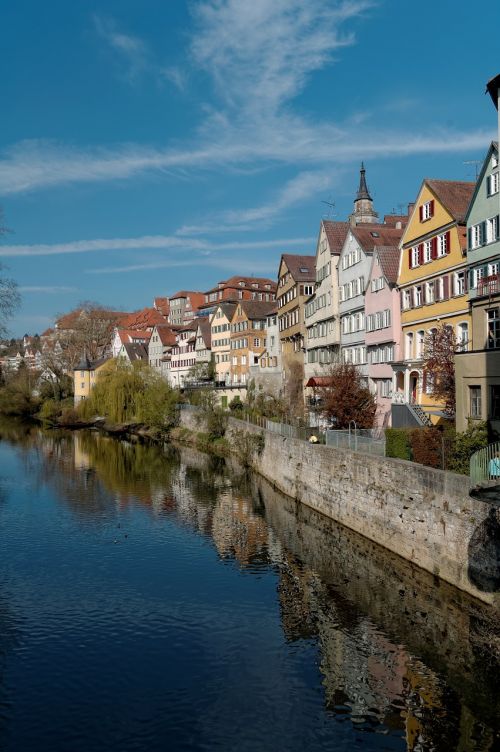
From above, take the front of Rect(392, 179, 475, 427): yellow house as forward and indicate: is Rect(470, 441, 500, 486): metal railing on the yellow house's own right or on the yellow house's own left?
on the yellow house's own left

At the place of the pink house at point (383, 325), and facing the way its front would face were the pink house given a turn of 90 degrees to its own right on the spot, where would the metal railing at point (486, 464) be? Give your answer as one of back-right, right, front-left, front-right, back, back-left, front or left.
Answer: back-left

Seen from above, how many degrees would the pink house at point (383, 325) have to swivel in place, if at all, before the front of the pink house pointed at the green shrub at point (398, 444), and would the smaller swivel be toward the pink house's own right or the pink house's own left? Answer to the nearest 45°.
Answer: approximately 45° to the pink house's own left

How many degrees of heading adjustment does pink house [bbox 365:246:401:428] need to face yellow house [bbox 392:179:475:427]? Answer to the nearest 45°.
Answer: approximately 45° to its left

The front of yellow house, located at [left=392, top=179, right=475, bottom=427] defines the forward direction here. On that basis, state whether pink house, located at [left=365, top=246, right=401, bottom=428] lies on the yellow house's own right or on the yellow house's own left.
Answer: on the yellow house's own right

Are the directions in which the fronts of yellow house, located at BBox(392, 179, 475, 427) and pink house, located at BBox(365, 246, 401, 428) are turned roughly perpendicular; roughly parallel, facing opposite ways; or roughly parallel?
roughly parallel

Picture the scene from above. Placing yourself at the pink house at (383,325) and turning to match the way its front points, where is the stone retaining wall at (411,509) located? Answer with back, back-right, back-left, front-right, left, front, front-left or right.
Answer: front-left

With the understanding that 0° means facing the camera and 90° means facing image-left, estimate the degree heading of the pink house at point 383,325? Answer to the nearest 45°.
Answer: approximately 45°

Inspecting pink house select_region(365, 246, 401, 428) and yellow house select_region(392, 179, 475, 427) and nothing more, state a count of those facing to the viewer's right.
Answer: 0

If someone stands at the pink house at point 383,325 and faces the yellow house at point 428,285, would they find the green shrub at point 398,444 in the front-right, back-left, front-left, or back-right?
front-right

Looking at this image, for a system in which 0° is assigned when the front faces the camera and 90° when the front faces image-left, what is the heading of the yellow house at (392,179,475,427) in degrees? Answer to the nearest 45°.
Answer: approximately 45°
